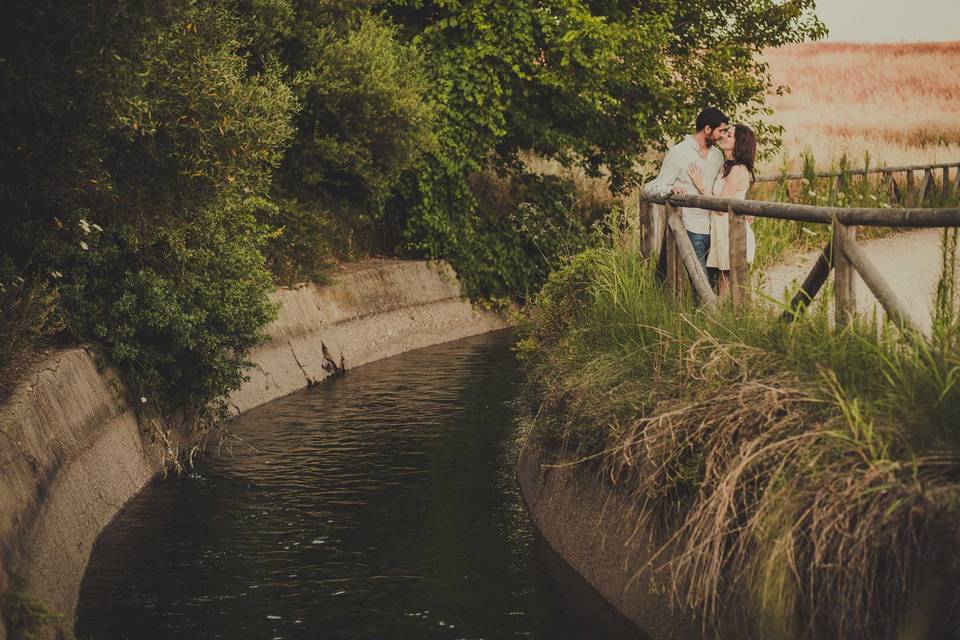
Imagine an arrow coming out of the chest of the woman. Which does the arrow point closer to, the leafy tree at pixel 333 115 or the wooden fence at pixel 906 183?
the leafy tree

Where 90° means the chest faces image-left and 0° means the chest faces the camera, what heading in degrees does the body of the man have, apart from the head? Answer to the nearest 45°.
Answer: approximately 315°

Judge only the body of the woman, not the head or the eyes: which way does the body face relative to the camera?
to the viewer's left

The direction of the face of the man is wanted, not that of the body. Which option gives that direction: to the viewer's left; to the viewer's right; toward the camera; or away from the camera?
to the viewer's right

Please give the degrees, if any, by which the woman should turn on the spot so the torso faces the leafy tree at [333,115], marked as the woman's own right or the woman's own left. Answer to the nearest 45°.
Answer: approximately 45° to the woman's own right

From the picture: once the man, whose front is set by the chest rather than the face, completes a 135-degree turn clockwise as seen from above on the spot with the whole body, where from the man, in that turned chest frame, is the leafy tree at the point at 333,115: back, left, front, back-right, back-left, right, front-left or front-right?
front-right

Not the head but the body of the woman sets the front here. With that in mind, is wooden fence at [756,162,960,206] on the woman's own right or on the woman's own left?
on the woman's own right

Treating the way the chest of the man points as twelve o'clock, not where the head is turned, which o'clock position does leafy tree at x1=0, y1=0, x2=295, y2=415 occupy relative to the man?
The leafy tree is roughly at 4 o'clock from the man.

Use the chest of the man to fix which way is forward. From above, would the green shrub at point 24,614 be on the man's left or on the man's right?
on the man's right
